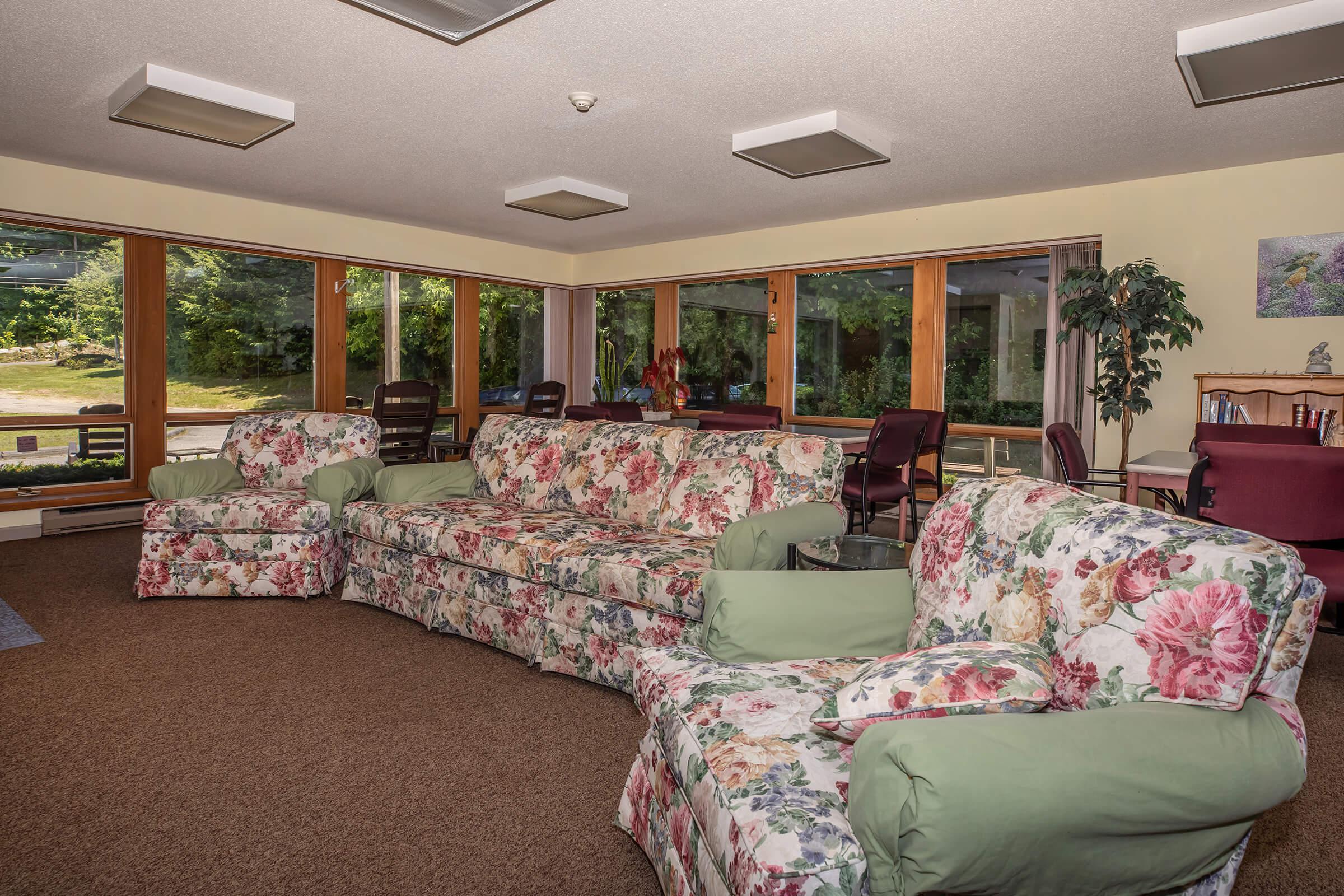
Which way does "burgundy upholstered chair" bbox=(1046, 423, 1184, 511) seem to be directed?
to the viewer's right

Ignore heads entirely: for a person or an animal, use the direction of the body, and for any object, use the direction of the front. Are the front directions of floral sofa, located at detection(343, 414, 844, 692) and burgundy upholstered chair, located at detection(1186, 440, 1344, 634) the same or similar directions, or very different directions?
very different directions

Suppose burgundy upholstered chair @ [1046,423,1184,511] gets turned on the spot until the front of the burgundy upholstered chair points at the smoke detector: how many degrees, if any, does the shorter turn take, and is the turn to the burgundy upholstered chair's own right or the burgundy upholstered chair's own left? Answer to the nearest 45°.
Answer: approximately 135° to the burgundy upholstered chair's own right

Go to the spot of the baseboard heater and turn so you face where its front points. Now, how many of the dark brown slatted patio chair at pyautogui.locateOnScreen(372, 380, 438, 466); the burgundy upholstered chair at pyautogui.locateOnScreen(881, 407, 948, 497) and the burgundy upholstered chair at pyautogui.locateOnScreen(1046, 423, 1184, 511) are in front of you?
3

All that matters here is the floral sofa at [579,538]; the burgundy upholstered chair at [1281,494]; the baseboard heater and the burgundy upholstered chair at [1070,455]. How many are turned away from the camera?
1

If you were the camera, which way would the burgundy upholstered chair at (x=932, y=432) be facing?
facing the viewer and to the left of the viewer

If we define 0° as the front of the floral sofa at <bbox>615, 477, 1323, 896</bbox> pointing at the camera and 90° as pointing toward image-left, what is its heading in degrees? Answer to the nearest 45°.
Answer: approximately 45°

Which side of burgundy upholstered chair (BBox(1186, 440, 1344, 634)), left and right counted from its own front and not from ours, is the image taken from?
back

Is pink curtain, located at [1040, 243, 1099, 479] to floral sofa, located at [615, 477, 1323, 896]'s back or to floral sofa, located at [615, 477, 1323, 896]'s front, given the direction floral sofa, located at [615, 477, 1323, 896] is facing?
to the back

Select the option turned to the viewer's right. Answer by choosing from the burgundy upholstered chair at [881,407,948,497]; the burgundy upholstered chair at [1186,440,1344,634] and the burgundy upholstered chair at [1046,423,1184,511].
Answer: the burgundy upholstered chair at [1046,423,1184,511]

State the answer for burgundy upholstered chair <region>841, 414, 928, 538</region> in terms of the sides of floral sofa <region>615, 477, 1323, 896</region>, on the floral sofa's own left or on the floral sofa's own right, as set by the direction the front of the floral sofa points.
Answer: on the floral sofa's own right

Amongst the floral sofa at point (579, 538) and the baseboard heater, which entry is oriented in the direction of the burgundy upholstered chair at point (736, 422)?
the baseboard heater

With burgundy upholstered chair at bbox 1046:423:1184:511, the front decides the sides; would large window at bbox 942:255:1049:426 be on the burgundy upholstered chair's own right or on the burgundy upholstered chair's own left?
on the burgundy upholstered chair's own left

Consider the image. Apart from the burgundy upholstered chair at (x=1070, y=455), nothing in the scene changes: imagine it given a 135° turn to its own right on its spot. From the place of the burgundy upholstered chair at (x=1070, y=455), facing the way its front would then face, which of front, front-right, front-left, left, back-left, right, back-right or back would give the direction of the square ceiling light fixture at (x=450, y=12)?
front

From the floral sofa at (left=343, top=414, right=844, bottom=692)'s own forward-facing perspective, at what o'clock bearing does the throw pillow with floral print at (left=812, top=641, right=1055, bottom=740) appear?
The throw pillow with floral print is roughly at 10 o'clock from the floral sofa.

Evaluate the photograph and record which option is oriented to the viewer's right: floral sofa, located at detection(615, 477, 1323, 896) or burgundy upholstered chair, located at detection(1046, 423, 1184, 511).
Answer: the burgundy upholstered chair

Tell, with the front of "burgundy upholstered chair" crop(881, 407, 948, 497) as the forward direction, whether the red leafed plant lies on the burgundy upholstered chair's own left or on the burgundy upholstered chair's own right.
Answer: on the burgundy upholstered chair's own right

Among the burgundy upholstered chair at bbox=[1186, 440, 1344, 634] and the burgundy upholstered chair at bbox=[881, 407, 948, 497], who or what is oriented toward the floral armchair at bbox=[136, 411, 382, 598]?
the burgundy upholstered chair at bbox=[881, 407, 948, 497]

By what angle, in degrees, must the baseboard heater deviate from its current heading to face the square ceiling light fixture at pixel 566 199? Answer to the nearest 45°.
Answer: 0° — it already faces it
